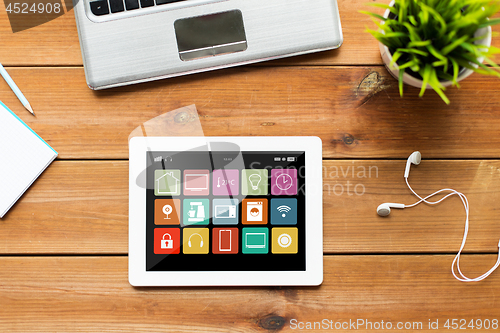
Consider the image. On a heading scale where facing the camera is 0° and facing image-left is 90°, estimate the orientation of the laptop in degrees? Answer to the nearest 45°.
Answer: approximately 0°
